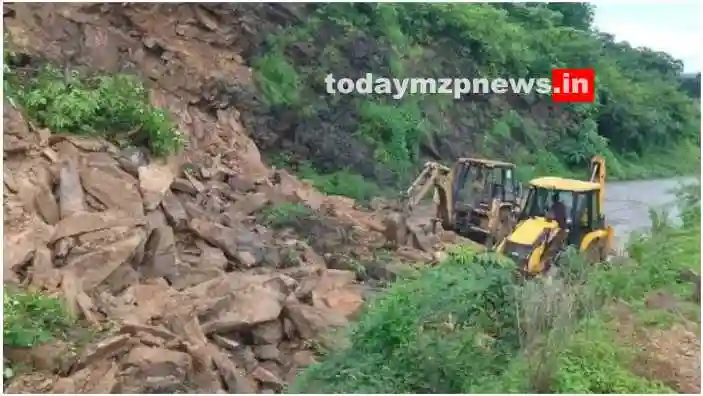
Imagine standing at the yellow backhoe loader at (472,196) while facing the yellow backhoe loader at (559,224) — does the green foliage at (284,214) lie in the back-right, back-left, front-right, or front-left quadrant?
back-right

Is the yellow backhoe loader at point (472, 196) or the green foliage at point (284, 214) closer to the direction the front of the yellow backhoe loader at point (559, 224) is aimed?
the green foliage

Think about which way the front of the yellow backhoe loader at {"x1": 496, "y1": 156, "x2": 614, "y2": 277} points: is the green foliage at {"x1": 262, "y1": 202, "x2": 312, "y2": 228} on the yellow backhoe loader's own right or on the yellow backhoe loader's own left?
on the yellow backhoe loader's own right

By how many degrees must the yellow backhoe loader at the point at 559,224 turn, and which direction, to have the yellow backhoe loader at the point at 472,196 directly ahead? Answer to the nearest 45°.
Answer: approximately 90° to its right
